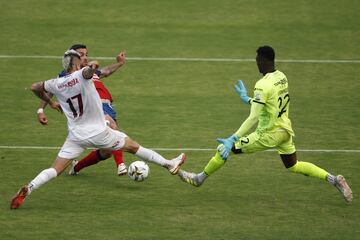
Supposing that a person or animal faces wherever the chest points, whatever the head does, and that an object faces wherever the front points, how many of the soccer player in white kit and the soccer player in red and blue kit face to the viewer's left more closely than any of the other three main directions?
0

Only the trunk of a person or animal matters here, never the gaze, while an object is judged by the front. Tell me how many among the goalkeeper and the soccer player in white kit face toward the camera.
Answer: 0

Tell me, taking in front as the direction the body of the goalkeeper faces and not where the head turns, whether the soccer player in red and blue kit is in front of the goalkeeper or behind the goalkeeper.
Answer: in front

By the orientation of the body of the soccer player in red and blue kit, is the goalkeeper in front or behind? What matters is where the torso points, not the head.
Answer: in front

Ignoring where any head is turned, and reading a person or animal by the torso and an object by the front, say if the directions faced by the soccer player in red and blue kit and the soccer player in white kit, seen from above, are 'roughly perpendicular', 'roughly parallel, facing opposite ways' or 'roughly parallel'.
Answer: roughly parallel, facing opposite ways

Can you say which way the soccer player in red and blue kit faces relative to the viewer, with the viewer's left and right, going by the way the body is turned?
facing the viewer and to the right of the viewer

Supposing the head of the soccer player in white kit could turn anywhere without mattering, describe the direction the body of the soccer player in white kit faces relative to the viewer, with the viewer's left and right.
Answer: facing away from the viewer and to the right of the viewer

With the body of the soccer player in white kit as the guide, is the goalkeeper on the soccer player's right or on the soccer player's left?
on the soccer player's right

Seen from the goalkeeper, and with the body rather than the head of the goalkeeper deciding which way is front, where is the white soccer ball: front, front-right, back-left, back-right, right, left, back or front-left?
front-left

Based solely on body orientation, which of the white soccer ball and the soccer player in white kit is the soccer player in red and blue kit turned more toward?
the white soccer ball
